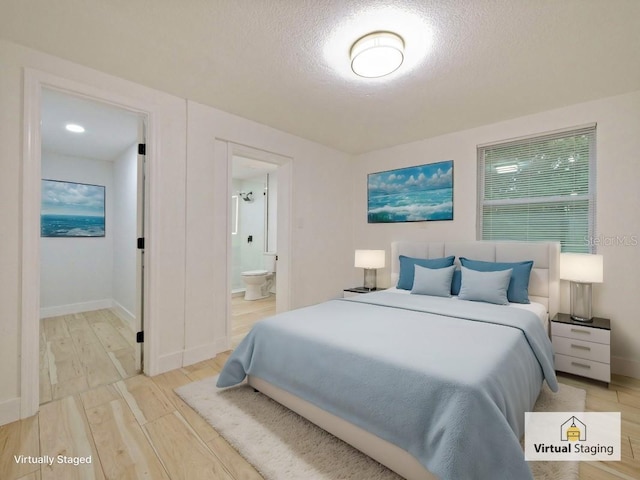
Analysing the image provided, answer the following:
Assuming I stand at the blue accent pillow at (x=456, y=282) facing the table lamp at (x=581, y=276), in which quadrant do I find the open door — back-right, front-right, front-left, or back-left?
back-right

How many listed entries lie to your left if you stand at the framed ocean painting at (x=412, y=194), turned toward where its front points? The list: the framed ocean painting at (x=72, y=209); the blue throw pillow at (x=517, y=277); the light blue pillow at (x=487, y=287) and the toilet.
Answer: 2

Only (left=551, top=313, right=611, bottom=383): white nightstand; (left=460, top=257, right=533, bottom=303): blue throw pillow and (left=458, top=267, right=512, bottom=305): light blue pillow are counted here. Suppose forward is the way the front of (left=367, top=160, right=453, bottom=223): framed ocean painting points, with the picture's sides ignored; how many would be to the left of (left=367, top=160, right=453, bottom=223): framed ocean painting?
3

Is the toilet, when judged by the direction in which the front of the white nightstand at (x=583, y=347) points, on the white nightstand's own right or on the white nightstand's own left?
on the white nightstand's own right

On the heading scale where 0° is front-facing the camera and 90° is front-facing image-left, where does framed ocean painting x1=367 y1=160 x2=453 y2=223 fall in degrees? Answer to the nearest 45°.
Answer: approximately 45°

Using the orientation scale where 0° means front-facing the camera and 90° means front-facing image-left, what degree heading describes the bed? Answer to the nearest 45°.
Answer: approximately 45°

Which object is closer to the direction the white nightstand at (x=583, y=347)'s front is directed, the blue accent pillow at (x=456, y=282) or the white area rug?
the white area rug

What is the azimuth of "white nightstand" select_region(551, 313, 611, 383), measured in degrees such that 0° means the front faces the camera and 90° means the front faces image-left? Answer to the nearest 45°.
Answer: approximately 0°

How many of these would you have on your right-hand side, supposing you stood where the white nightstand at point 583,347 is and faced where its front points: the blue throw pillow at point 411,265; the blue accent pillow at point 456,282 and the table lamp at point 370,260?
3
